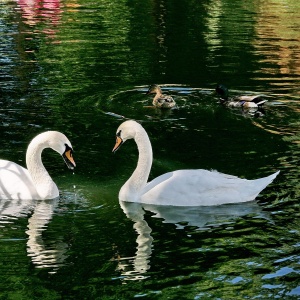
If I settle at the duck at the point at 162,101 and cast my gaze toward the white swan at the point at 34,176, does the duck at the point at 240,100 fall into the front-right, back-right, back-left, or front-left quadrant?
back-left

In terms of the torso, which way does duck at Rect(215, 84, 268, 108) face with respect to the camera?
to the viewer's left

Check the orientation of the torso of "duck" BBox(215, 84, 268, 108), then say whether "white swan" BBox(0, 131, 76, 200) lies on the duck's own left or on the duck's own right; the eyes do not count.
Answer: on the duck's own left

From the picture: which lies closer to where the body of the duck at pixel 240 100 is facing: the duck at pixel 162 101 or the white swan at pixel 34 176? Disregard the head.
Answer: the duck

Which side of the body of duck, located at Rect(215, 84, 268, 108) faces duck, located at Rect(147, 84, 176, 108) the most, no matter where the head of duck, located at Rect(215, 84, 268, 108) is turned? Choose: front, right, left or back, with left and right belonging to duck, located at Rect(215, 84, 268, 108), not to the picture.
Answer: front

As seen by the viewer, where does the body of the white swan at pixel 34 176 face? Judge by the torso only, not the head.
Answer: to the viewer's right

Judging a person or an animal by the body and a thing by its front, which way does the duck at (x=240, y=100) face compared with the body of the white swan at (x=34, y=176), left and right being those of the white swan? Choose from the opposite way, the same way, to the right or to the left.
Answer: the opposite way

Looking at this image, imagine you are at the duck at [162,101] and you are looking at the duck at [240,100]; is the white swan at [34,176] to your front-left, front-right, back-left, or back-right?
back-right
